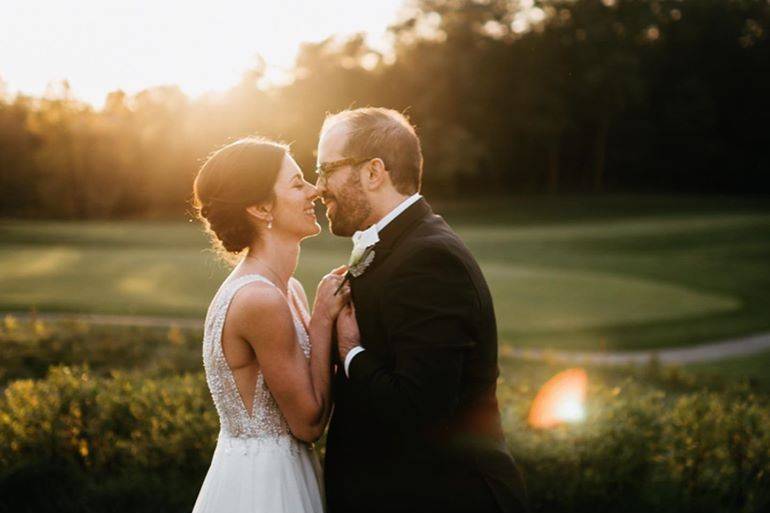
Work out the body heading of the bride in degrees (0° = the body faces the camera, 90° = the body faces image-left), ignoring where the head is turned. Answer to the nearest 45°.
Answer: approximately 270°

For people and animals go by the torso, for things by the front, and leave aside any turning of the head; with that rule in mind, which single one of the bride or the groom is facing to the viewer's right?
the bride

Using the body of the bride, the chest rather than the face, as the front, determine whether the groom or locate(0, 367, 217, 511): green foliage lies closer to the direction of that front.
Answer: the groom

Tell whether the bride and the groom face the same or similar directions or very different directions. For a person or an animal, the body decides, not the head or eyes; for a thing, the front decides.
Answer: very different directions

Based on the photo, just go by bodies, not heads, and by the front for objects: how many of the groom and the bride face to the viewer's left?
1

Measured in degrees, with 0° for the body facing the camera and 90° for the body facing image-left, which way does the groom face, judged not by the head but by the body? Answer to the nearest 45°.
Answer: approximately 90°

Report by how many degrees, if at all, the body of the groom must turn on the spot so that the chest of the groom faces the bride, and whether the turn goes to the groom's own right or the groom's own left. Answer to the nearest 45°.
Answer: approximately 45° to the groom's own right

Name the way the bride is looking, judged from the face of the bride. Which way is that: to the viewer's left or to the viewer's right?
to the viewer's right
